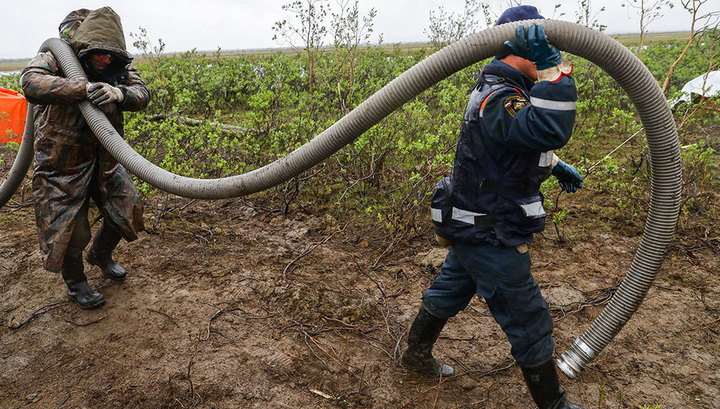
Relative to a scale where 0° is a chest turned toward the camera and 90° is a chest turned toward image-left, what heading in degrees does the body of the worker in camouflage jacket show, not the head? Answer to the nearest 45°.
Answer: approximately 315°

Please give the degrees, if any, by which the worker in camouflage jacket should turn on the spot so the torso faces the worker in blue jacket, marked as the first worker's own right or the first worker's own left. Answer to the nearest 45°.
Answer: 0° — they already face them
